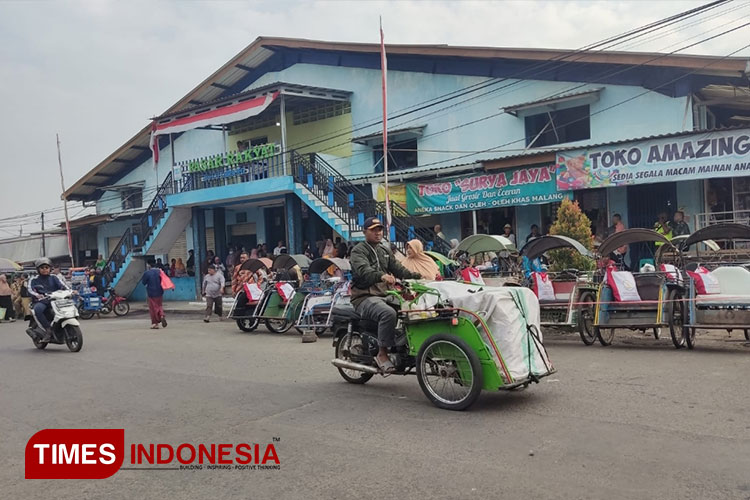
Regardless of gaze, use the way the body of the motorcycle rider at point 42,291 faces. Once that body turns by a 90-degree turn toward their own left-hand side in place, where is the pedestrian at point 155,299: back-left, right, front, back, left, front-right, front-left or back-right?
front

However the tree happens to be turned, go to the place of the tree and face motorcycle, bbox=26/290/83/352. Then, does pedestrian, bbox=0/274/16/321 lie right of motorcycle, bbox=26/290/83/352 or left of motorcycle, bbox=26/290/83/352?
right

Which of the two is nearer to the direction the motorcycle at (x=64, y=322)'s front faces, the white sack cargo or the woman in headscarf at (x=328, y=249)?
the white sack cargo

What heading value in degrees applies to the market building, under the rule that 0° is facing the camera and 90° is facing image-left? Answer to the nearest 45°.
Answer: approximately 45°

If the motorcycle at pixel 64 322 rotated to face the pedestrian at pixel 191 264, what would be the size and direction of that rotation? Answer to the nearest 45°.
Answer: approximately 135° to its left

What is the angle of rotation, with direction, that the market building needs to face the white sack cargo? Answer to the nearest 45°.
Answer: approximately 45° to its left

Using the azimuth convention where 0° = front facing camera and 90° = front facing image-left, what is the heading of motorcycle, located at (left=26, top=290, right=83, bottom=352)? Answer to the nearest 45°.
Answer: approximately 315°

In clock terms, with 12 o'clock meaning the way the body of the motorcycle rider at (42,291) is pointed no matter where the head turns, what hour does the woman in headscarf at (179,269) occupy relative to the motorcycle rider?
The woman in headscarf is roughly at 8 o'clock from the motorcycle rider.

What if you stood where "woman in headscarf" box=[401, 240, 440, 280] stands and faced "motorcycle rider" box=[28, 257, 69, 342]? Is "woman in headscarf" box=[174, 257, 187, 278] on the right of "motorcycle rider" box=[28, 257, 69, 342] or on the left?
right
